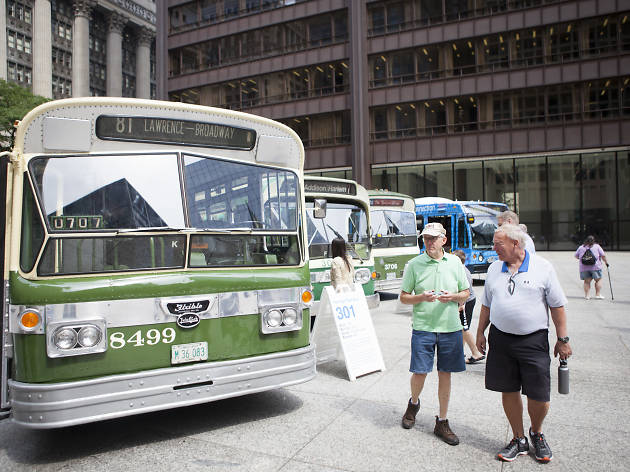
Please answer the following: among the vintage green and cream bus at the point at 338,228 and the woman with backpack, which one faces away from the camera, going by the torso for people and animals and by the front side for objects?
the woman with backpack

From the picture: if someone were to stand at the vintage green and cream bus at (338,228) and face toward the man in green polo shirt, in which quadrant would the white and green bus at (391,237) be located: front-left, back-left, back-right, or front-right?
back-left

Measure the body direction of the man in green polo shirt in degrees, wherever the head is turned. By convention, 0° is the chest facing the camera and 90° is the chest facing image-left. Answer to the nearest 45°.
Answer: approximately 0°

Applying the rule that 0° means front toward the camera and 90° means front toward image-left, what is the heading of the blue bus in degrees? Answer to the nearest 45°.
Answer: approximately 315°

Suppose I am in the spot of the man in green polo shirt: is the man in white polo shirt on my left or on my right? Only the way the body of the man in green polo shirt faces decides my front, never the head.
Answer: on my left

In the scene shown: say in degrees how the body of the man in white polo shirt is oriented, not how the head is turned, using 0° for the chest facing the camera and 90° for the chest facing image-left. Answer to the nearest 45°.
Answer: approximately 45°

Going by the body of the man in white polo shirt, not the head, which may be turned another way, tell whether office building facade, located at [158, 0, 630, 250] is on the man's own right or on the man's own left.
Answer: on the man's own right

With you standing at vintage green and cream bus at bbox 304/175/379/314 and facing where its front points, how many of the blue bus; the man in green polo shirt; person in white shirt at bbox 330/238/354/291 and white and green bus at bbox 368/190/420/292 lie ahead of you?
2
